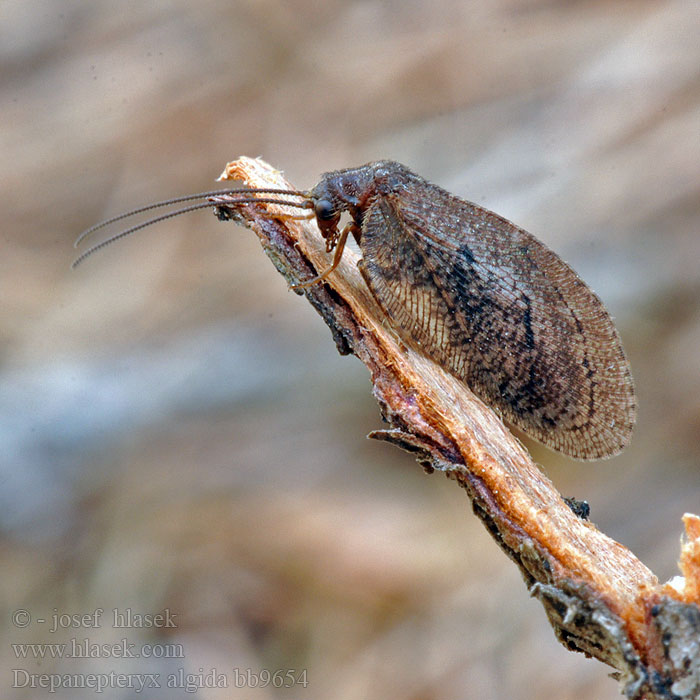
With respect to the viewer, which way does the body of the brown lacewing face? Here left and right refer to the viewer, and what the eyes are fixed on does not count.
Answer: facing to the left of the viewer
